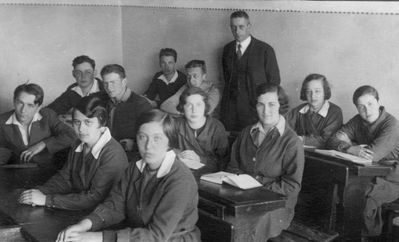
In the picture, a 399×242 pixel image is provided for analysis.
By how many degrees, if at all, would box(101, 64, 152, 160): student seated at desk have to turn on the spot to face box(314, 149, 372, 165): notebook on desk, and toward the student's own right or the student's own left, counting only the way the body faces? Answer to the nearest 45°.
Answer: approximately 90° to the student's own left

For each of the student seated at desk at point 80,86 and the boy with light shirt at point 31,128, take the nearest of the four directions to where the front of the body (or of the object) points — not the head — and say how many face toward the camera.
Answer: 2

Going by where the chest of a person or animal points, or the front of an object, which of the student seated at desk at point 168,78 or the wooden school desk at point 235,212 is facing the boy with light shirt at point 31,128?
the student seated at desk

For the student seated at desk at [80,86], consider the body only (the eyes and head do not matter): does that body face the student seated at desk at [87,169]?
yes

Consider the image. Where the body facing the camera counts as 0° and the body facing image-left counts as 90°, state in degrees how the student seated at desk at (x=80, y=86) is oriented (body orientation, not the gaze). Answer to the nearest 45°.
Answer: approximately 0°
